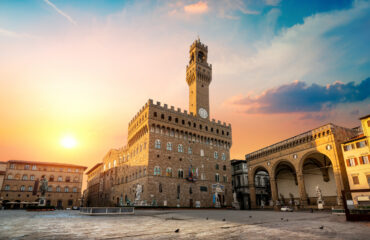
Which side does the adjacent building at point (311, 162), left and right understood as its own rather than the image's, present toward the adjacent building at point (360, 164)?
left

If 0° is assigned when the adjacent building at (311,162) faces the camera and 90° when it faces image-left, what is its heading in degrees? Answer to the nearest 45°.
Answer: approximately 45°
